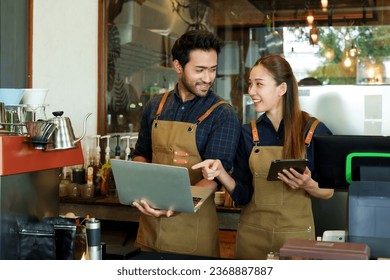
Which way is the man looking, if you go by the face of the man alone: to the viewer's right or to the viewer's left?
to the viewer's right

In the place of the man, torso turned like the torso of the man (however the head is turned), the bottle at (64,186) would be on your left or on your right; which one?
on your right

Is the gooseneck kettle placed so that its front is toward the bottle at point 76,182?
no

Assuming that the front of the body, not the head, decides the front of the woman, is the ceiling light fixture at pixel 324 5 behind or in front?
behind

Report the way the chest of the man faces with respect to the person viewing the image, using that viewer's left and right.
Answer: facing the viewer and to the left of the viewer

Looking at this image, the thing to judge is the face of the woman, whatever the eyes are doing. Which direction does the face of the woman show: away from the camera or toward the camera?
toward the camera

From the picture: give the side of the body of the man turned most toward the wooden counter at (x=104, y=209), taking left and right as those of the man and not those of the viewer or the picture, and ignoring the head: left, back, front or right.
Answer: right

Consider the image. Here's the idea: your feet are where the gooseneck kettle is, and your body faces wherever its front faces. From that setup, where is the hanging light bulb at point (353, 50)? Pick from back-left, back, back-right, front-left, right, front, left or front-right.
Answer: front-left

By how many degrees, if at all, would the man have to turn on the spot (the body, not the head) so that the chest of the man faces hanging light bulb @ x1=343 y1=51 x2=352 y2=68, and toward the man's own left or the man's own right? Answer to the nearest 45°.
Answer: approximately 180°

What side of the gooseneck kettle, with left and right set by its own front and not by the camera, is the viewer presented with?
right

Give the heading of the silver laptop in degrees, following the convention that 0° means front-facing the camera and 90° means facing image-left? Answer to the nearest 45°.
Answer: approximately 225°

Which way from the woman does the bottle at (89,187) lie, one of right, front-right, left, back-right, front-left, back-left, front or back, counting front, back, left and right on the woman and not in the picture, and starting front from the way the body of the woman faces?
right

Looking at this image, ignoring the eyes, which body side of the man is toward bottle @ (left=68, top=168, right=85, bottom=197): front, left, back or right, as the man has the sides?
right
